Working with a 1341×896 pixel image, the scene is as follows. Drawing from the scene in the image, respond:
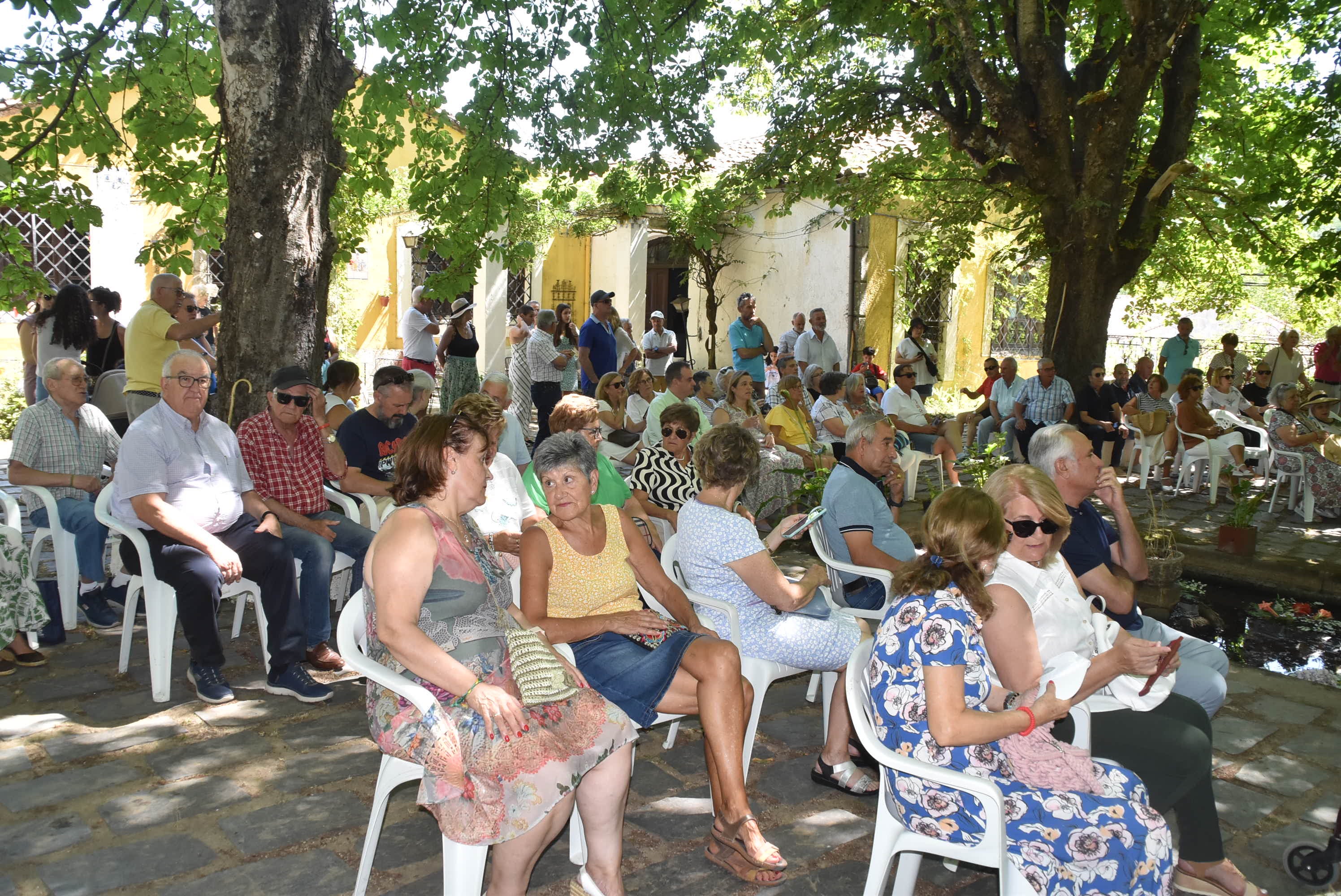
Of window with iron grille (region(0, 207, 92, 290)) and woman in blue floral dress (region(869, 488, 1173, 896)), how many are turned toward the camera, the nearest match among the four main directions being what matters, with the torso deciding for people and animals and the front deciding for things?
1

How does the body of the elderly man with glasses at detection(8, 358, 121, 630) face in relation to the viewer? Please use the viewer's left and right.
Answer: facing the viewer and to the right of the viewer

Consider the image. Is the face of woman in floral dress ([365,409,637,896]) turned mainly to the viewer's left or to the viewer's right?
to the viewer's right

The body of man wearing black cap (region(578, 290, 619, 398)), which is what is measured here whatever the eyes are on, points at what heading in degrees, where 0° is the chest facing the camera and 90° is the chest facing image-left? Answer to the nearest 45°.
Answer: approximately 315°

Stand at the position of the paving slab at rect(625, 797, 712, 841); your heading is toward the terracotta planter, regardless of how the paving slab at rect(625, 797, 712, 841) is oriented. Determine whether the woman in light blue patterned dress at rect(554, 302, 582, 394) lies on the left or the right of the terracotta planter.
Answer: left

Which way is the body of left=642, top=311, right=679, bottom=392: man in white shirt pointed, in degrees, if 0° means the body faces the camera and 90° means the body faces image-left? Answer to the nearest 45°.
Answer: approximately 0°

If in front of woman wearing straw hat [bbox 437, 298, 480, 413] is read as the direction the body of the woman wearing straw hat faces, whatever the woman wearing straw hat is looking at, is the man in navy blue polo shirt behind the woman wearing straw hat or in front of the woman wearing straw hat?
in front

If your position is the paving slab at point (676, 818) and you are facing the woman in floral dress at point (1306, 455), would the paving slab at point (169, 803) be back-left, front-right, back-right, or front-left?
back-left

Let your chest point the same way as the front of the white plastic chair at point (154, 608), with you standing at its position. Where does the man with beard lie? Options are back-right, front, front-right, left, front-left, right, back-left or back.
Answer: left

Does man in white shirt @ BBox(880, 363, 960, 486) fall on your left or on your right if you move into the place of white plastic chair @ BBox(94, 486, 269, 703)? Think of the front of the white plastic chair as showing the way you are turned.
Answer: on your left
